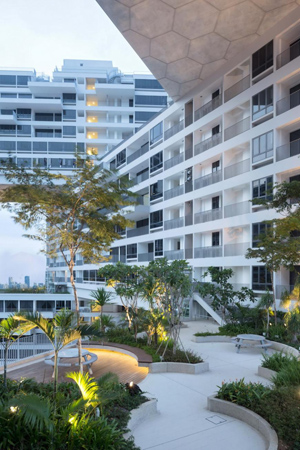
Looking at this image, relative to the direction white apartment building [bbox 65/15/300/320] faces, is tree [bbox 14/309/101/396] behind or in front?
in front

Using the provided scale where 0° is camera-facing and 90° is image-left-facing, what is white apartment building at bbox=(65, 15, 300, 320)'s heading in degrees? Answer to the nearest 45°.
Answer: approximately 45°

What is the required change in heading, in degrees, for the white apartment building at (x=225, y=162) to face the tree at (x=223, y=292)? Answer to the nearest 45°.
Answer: approximately 45° to its left

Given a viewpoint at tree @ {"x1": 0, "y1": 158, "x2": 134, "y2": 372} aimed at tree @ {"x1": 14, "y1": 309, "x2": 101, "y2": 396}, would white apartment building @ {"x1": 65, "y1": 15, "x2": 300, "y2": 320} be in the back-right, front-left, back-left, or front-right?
back-left
